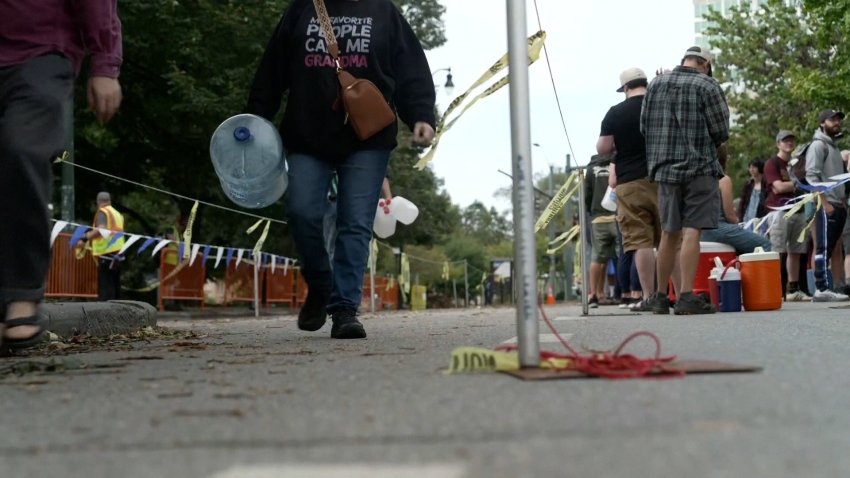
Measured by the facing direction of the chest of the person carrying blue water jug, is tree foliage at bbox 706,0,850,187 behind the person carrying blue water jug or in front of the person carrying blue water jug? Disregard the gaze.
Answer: behind

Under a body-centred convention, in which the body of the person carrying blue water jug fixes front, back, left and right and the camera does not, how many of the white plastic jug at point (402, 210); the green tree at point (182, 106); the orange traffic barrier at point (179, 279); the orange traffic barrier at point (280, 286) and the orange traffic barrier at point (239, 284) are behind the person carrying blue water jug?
5

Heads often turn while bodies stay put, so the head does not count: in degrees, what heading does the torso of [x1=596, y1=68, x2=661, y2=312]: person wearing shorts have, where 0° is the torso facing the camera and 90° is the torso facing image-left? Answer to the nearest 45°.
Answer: approximately 135°

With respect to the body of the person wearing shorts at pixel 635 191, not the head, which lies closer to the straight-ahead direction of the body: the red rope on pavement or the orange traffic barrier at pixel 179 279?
the orange traffic barrier

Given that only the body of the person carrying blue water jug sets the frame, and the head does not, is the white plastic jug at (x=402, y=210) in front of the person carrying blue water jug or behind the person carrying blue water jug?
behind

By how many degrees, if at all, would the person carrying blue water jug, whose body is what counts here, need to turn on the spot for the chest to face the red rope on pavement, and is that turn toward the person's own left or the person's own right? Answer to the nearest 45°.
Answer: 0° — they already face it

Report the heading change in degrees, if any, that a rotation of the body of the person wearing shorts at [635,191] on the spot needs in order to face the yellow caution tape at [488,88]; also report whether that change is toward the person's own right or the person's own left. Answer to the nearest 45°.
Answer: approximately 135° to the person's own left

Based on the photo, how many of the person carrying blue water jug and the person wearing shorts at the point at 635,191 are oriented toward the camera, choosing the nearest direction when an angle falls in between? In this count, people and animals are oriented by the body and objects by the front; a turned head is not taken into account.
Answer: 1

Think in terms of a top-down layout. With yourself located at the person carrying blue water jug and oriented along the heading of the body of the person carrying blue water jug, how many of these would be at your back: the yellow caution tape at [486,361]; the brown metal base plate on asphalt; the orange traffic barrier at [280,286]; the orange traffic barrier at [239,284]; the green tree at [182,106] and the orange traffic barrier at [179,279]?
4

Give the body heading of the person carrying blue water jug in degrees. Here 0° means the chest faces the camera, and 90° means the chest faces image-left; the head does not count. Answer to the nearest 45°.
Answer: approximately 0°
